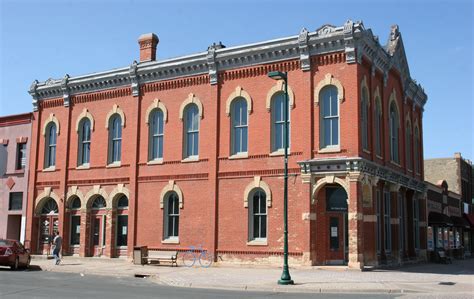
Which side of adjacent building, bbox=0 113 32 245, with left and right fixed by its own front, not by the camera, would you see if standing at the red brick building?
left

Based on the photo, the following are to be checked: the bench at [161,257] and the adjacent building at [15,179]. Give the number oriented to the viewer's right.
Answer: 0

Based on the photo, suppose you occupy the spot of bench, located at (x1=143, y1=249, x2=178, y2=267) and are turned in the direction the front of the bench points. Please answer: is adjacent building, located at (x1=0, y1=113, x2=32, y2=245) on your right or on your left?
on your right

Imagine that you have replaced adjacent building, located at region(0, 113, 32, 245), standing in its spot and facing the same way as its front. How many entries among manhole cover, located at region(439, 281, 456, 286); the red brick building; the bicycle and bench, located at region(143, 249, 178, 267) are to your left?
4

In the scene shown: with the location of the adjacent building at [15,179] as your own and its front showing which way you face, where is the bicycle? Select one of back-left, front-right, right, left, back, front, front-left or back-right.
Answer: left

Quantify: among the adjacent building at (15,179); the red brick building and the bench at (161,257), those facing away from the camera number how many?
0

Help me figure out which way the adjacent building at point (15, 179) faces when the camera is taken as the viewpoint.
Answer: facing the viewer and to the left of the viewer

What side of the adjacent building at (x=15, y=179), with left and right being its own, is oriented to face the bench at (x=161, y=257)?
left

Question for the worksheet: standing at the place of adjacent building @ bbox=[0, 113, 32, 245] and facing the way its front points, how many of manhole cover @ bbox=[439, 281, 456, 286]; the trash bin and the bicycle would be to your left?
3

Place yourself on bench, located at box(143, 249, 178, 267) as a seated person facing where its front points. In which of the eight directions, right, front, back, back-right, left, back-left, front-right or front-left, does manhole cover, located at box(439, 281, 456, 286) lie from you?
left

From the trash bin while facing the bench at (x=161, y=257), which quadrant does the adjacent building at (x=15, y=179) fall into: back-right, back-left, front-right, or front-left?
back-left

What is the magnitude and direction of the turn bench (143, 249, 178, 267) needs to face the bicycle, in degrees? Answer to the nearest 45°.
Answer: approximately 135° to its left

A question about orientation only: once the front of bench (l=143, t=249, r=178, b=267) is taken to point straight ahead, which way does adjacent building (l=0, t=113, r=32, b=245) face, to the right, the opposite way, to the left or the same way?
the same way
